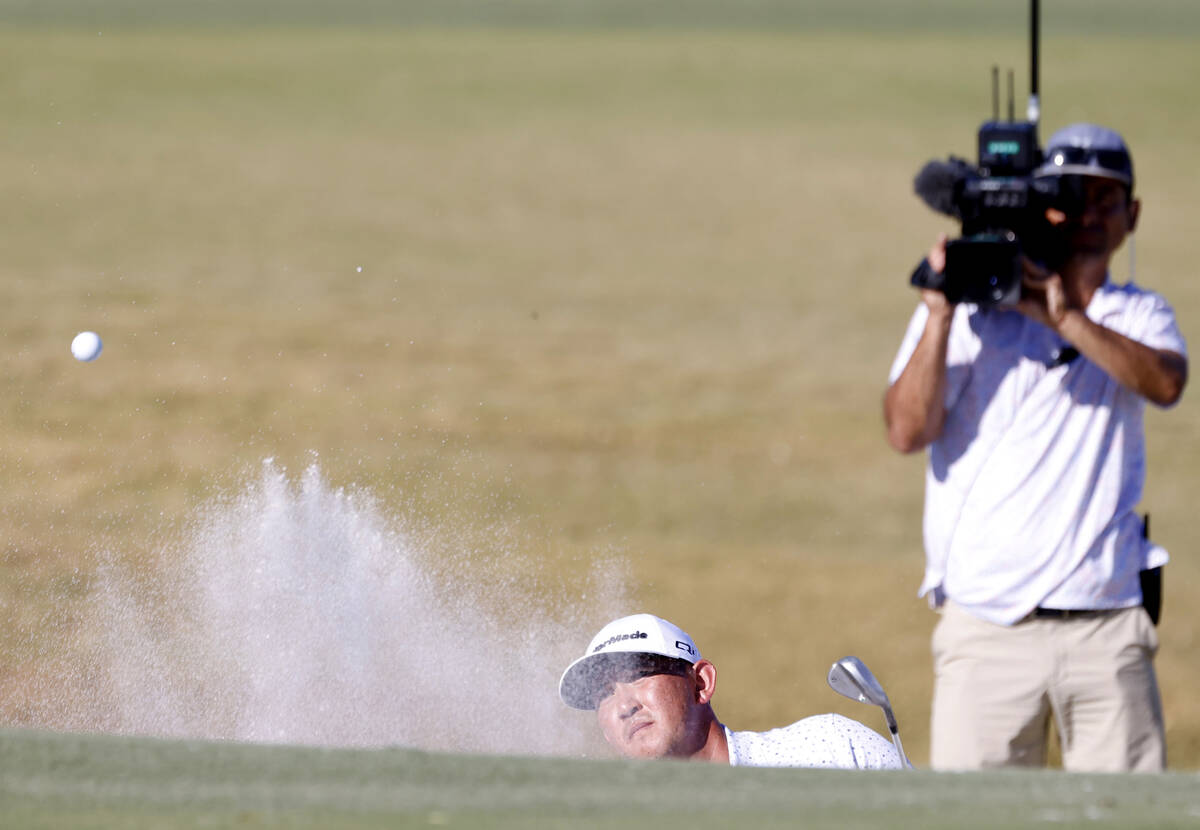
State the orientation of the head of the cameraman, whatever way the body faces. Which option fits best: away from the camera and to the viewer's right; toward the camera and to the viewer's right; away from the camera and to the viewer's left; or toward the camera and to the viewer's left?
toward the camera and to the viewer's left

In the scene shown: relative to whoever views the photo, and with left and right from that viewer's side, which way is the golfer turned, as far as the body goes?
facing the viewer and to the left of the viewer

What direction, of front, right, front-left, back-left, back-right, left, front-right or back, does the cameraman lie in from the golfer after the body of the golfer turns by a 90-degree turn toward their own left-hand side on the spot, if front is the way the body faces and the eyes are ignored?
front-left
